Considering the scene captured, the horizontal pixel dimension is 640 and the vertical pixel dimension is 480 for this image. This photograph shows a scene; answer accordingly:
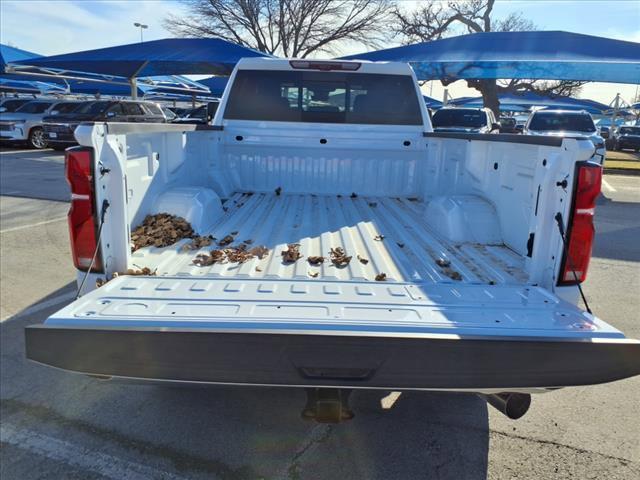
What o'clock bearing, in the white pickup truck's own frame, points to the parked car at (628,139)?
The parked car is roughly at 1 o'clock from the white pickup truck.

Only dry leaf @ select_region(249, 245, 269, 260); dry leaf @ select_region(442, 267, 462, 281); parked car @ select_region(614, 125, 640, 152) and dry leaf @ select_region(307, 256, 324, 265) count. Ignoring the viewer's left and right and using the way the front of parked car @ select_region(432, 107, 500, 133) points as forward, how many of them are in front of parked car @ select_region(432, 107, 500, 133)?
3

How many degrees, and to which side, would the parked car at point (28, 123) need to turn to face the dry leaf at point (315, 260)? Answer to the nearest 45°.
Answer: approximately 45° to its left

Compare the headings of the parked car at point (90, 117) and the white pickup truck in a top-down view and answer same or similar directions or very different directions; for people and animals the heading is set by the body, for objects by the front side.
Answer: very different directions

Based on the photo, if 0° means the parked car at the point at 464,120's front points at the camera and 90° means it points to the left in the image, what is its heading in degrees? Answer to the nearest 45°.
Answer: approximately 0°

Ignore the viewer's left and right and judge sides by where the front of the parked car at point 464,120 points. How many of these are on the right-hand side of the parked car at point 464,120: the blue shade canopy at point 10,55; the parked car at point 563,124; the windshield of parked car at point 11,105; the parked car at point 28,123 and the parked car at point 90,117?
4

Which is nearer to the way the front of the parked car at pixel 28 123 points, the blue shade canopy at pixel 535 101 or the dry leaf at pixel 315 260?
the dry leaf

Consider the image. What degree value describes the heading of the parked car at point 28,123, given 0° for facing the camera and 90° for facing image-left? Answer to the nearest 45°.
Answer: approximately 45°

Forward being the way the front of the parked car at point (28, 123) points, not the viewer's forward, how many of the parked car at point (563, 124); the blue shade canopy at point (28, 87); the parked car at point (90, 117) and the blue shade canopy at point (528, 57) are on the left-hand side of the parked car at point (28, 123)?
3

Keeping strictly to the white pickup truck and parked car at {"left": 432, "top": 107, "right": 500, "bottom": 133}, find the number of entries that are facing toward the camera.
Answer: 1

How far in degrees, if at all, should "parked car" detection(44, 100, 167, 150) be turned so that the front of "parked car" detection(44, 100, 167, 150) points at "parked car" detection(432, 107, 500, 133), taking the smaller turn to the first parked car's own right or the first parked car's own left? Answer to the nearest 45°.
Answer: approximately 90° to the first parked car's own left

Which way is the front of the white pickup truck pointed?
away from the camera

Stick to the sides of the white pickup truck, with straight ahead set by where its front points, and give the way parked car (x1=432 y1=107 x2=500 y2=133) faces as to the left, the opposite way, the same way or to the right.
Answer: the opposite way
